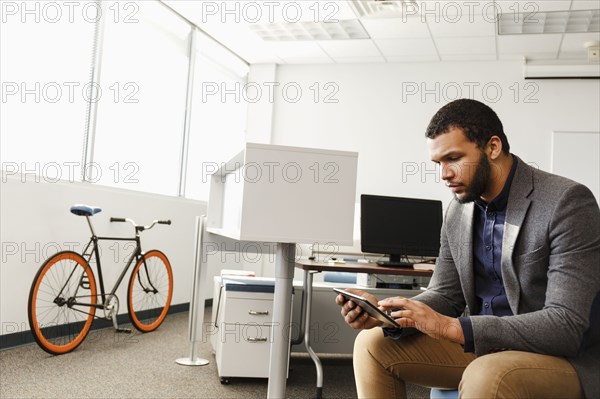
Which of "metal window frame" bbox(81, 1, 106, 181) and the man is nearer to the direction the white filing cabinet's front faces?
the man

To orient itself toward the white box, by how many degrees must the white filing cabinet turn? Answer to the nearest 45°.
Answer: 0° — it already faces it

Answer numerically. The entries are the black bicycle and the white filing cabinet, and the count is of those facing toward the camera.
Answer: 1

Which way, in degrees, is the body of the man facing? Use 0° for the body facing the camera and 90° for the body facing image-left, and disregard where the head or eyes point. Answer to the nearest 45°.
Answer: approximately 45°

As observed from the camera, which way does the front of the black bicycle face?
facing away from the viewer and to the right of the viewer

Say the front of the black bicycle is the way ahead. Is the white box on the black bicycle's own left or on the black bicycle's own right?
on the black bicycle's own right

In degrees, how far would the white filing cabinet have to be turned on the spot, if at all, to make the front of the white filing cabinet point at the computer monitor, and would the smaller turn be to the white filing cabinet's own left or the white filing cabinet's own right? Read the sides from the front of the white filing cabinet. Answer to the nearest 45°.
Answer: approximately 90° to the white filing cabinet's own left
